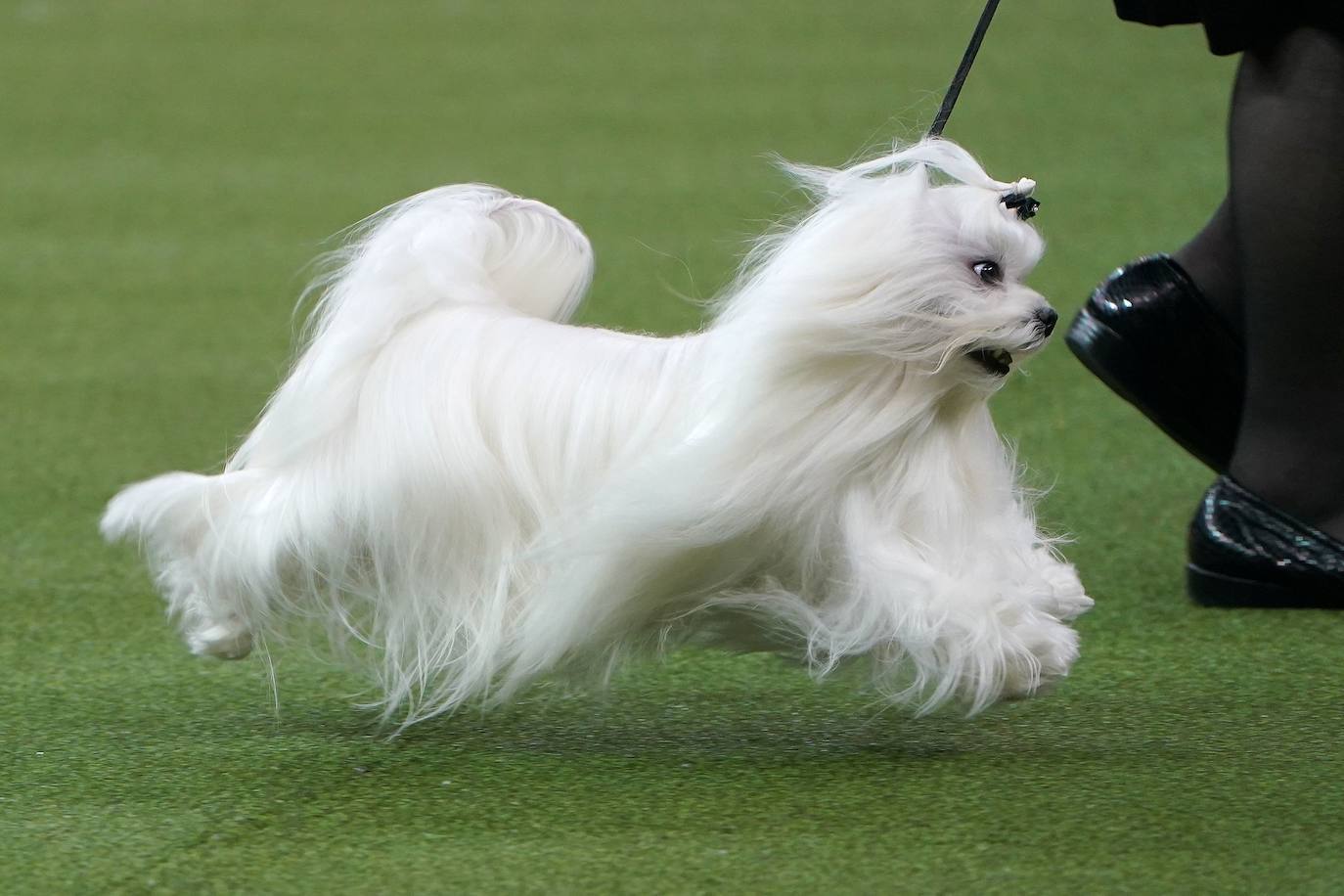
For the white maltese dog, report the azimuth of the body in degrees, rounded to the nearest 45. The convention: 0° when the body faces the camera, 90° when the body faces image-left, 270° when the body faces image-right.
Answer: approximately 270°
